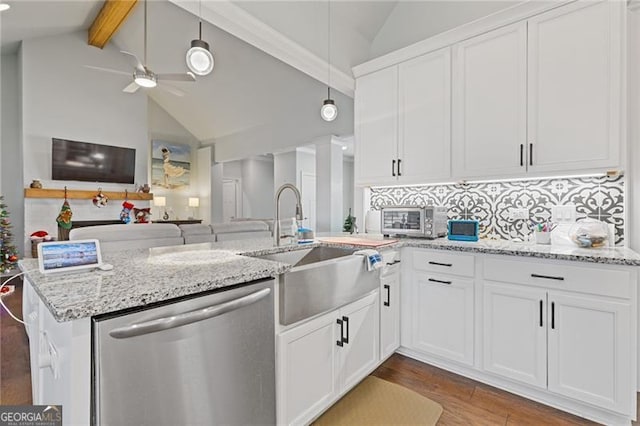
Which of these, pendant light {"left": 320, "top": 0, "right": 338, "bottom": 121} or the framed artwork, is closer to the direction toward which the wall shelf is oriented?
the pendant light

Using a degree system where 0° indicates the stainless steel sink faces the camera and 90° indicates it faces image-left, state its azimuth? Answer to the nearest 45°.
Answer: approximately 315°

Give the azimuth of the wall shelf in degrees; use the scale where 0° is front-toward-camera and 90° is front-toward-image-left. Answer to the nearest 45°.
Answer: approximately 0°

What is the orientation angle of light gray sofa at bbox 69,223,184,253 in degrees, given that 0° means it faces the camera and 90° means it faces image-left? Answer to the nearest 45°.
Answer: approximately 180°

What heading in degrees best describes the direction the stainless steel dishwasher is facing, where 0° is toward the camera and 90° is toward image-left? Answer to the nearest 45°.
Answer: approximately 315°

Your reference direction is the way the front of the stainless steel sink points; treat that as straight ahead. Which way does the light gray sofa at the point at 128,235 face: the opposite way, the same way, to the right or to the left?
the opposite way

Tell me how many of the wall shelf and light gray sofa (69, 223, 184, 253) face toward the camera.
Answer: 1
